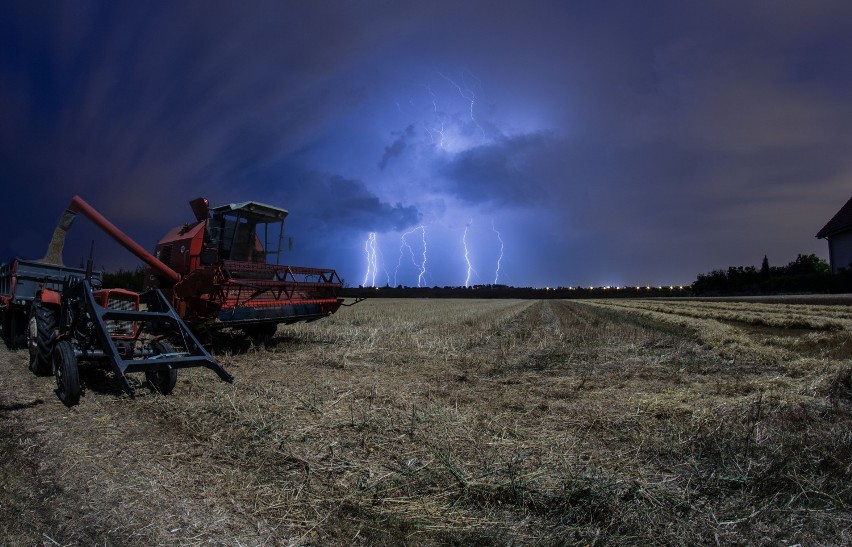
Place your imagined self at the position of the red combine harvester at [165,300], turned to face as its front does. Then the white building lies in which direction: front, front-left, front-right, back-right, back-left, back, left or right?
front-left

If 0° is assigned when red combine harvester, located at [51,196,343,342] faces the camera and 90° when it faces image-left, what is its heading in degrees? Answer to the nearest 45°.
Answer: approximately 315°

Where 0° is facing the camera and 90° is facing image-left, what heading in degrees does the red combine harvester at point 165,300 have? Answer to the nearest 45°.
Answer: approximately 315°

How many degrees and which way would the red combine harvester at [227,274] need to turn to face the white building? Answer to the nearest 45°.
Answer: approximately 45° to its left

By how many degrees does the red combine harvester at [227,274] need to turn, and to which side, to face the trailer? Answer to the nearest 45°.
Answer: approximately 180°

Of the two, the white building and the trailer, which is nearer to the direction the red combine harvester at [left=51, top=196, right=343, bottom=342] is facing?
the white building
